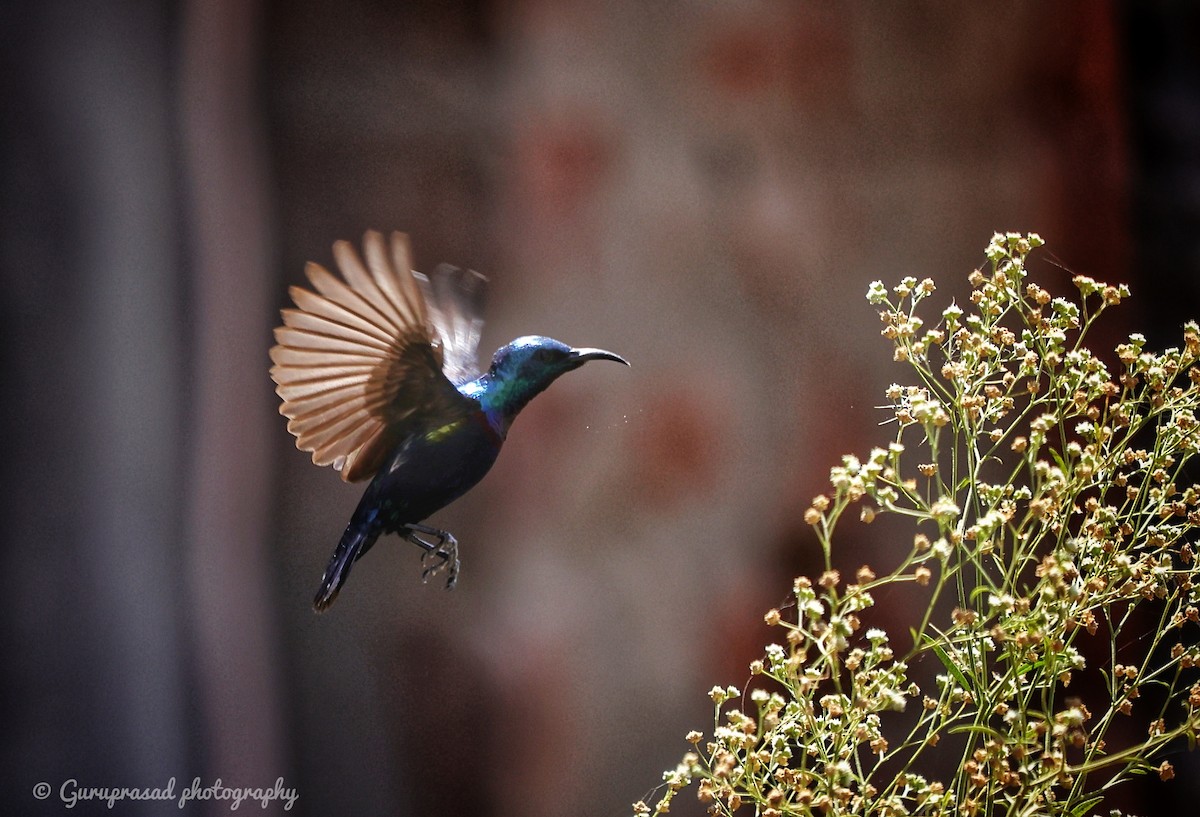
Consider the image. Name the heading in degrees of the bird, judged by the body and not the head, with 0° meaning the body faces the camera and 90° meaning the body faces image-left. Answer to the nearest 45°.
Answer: approximately 270°
